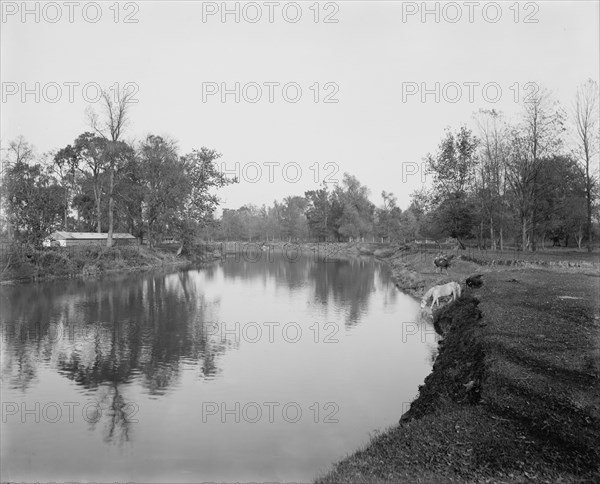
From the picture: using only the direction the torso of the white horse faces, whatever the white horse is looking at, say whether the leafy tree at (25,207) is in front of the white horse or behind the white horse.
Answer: in front

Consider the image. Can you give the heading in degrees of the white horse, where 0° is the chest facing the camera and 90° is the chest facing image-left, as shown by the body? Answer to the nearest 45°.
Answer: approximately 90°

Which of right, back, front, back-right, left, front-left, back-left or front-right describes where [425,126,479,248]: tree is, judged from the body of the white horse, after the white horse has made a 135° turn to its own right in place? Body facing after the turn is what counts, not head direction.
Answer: front-left
